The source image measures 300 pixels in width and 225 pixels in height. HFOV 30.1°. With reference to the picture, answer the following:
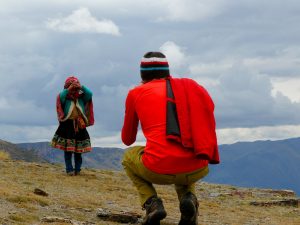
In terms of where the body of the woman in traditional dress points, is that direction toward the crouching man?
yes

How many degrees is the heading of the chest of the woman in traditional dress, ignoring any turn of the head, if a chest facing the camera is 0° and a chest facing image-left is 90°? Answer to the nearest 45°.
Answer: approximately 0°

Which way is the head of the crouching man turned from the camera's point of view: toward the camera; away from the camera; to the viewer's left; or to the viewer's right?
away from the camera

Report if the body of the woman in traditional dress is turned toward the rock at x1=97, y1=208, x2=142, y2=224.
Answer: yes

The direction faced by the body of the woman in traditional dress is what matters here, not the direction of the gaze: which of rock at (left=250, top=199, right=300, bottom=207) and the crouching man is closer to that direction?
the crouching man

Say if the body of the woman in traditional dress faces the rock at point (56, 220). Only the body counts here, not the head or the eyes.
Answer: yes
